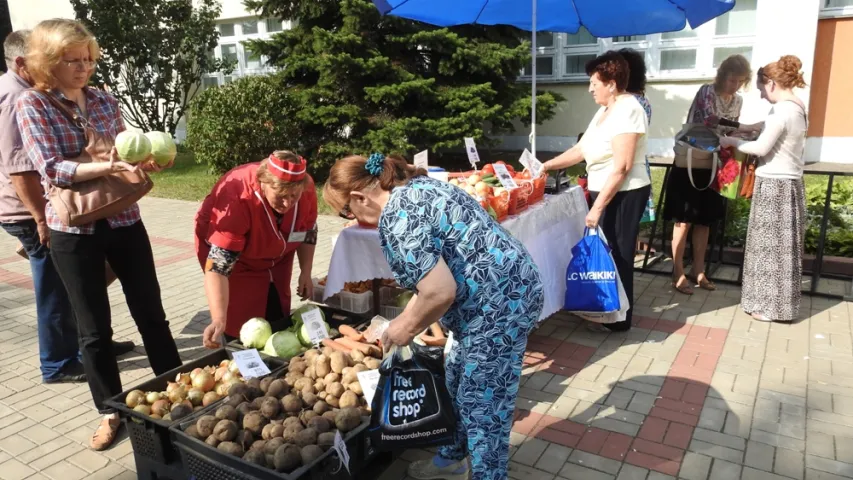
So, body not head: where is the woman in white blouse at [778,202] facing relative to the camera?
to the viewer's left

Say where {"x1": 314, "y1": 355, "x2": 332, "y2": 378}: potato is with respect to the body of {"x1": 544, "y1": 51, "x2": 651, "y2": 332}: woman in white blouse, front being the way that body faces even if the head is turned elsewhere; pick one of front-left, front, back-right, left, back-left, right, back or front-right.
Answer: front-left

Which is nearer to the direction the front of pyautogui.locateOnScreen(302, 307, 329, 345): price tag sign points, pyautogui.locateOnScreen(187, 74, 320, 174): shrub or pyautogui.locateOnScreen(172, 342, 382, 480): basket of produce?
the basket of produce

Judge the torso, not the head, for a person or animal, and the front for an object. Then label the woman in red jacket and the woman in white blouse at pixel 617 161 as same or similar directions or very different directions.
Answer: very different directions

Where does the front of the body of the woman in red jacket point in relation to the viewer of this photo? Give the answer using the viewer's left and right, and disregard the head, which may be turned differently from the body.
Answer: facing the viewer and to the right of the viewer

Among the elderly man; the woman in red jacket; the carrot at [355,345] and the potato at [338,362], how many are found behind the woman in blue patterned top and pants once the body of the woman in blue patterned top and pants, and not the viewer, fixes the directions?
0

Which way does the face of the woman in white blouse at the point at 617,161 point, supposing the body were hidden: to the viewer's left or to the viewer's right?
to the viewer's left

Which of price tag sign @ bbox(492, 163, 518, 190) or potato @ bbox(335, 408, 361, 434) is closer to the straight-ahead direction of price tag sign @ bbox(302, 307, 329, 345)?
the potato

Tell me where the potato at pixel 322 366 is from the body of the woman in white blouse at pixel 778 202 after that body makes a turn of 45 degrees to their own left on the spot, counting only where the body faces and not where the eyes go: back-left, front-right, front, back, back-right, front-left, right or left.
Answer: front

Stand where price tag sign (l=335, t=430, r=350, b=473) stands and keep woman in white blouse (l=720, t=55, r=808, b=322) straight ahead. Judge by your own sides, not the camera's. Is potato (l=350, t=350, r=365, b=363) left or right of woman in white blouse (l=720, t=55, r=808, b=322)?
left

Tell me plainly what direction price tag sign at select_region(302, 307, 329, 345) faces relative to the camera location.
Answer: facing the viewer

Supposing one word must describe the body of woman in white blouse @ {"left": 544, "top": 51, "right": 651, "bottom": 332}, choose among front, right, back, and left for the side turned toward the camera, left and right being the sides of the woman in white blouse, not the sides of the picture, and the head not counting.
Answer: left

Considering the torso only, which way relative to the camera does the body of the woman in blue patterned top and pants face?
to the viewer's left

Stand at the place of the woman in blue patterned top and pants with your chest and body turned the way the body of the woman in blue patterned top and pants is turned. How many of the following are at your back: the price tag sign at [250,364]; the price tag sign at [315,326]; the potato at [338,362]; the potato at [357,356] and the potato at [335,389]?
0

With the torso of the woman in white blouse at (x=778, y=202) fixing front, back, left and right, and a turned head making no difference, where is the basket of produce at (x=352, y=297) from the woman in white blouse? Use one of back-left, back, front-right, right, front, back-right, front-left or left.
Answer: front-left
